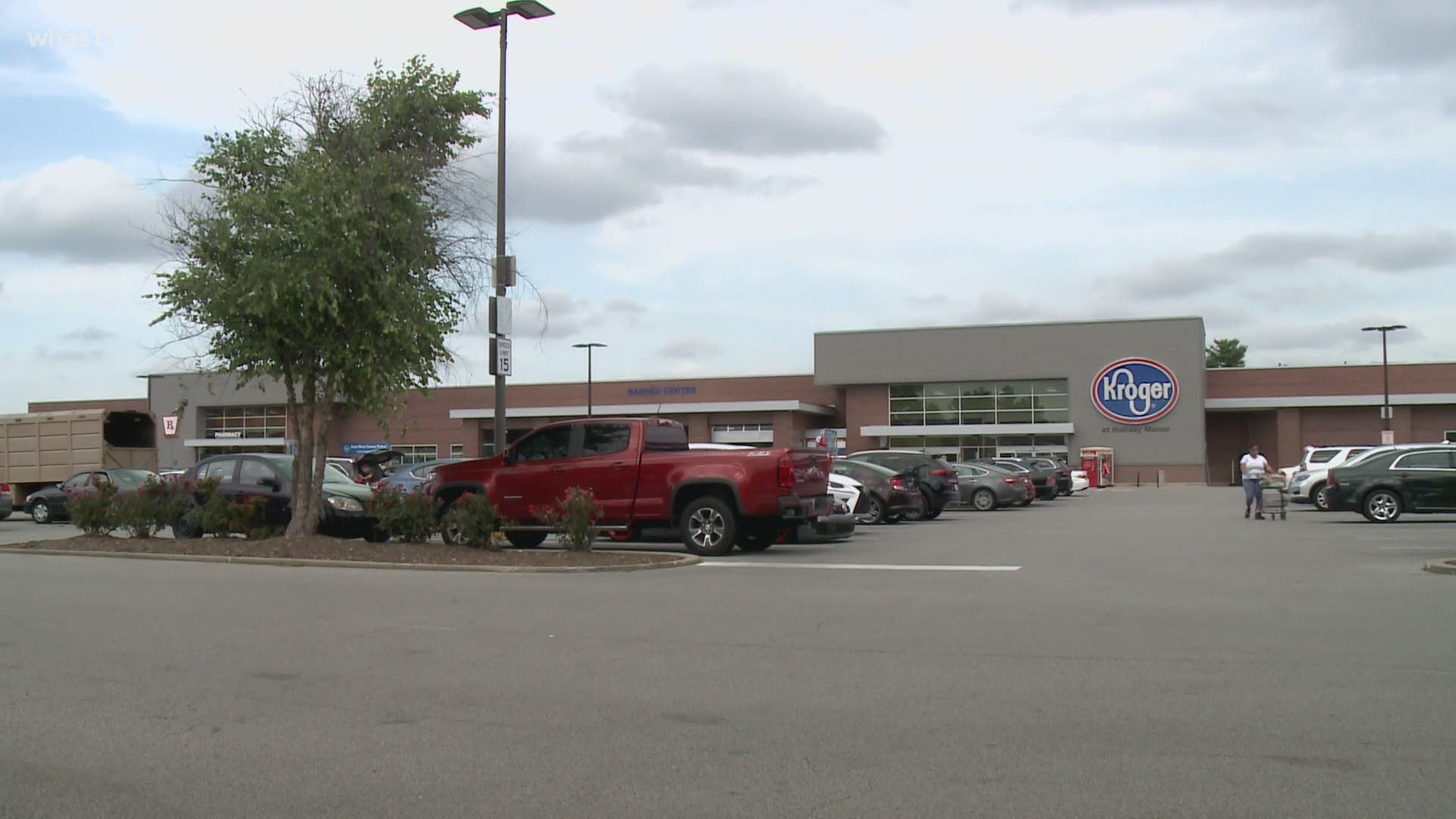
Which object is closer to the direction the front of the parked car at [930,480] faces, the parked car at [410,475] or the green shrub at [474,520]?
the parked car

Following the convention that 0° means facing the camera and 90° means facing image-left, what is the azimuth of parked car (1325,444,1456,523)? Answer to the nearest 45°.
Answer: approximately 270°

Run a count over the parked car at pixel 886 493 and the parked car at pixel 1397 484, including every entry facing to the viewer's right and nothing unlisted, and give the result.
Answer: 1

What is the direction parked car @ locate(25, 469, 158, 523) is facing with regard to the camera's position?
facing to the left of the viewer

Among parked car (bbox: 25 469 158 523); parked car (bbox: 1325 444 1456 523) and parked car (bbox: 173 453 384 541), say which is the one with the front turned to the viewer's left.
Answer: parked car (bbox: 25 469 158 523)

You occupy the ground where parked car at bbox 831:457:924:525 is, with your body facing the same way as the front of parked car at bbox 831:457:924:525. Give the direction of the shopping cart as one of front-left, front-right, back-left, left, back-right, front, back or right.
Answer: back-right

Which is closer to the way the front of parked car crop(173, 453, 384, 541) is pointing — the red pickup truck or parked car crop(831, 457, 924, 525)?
the red pickup truck

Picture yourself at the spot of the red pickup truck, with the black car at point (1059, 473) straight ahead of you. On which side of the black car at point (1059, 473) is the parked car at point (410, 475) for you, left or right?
left

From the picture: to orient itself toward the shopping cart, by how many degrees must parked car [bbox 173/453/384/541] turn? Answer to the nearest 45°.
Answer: approximately 45° to its left

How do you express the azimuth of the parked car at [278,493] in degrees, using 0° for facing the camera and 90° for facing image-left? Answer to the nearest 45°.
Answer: approximately 315°

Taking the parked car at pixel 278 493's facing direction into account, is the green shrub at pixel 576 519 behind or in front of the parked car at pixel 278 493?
in front

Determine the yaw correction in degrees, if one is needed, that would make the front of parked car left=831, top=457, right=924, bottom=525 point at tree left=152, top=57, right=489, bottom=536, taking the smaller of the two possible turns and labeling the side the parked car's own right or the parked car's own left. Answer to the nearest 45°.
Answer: approximately 90° to the parked car's own left
